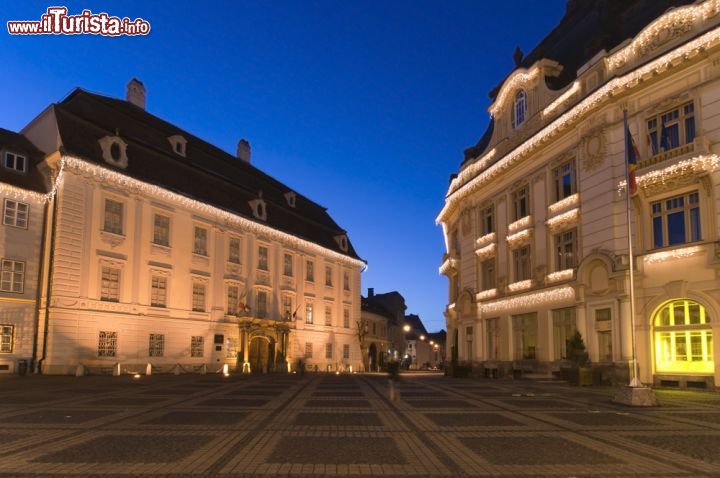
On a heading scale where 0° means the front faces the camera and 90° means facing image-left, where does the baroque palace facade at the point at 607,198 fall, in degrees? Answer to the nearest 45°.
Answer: approximately 45°

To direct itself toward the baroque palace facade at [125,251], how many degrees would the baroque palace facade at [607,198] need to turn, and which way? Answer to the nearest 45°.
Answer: approximately 45° to its right

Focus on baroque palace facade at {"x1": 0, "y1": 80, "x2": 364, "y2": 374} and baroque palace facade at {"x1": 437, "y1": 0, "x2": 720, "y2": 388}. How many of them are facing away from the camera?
0

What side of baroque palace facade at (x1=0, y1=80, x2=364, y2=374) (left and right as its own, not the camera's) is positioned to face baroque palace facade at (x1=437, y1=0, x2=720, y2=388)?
front
